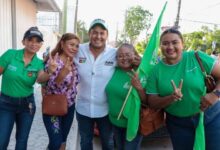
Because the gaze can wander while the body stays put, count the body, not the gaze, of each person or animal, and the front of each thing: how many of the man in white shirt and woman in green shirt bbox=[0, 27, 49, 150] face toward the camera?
2

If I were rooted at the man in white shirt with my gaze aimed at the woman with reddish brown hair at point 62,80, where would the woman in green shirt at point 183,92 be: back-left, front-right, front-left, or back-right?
back-left

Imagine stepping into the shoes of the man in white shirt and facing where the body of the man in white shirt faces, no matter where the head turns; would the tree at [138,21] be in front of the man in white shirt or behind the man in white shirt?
behind

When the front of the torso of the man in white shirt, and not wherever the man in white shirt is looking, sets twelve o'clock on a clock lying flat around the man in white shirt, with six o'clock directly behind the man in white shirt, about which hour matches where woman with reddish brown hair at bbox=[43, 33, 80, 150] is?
The woman with reddish brown hair is roughly at 3 o'clock from the man in white shirt.

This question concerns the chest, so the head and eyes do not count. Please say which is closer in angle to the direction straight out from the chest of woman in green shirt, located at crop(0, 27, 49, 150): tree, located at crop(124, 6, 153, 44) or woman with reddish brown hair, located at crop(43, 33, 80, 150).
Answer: the woman with reddish brown hair

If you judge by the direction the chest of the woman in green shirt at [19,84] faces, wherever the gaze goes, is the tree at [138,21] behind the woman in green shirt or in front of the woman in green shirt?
behind

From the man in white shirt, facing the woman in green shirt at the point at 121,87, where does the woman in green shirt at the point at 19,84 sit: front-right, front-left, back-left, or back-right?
back-right

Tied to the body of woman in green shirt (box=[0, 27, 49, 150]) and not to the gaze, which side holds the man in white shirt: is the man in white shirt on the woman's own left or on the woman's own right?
on the woman's own left

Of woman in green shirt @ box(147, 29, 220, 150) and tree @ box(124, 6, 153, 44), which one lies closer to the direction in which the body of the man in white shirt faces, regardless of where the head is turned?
the woman in green shirt

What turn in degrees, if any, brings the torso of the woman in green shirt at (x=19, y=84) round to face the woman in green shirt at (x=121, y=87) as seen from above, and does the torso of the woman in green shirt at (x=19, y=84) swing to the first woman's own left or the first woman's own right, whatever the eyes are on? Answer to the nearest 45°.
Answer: approximately 90° to the first woman's own left
